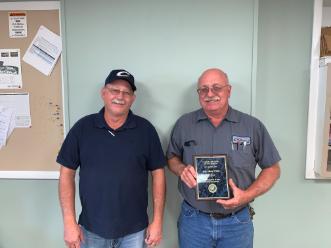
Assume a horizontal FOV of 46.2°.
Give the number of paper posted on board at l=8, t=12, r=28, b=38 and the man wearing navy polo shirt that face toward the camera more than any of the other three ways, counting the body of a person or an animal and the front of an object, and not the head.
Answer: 2

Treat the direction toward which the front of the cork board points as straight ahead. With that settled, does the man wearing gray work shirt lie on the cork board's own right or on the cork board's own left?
on the cork board's own left

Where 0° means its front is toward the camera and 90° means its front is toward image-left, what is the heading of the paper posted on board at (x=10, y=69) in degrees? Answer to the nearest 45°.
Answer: approximately 0°

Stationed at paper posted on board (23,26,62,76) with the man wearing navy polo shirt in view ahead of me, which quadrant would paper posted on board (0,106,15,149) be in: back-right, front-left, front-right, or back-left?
back-right

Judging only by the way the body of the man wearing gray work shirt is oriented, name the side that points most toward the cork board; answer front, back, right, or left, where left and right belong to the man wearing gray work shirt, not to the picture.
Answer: right

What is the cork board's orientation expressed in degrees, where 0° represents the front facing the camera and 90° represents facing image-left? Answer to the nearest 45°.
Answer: approximately 0°

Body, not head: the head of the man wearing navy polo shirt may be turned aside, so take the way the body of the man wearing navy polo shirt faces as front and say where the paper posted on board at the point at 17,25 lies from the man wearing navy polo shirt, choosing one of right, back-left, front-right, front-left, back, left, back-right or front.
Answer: back-right

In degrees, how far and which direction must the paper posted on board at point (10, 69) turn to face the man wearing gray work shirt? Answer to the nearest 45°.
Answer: approximately 45° to its left
